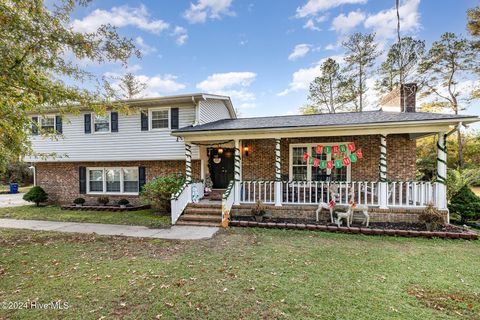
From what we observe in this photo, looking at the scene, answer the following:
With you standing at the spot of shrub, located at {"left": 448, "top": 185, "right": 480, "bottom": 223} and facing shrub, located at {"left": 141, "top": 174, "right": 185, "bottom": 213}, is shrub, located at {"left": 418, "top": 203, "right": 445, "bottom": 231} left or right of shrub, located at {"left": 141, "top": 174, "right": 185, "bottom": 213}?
left

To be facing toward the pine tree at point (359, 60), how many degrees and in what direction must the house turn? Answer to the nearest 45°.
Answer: approximately 135° to its left

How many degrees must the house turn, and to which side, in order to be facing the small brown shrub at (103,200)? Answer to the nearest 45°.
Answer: approximately 90° to its right

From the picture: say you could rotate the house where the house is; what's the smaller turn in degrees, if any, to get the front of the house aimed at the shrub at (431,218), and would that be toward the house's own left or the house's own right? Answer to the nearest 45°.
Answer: approximately 45° to the house's own left

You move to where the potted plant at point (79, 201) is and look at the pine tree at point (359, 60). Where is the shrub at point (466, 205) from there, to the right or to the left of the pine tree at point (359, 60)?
right

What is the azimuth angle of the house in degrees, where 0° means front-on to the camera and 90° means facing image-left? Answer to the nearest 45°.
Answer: approximately 0°

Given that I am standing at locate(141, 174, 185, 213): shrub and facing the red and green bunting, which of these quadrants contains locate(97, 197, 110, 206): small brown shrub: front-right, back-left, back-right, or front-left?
back-left

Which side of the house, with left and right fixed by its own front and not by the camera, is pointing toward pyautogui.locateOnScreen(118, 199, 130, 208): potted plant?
right

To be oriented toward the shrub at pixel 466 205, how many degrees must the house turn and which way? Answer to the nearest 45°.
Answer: approximately 90° to its left
